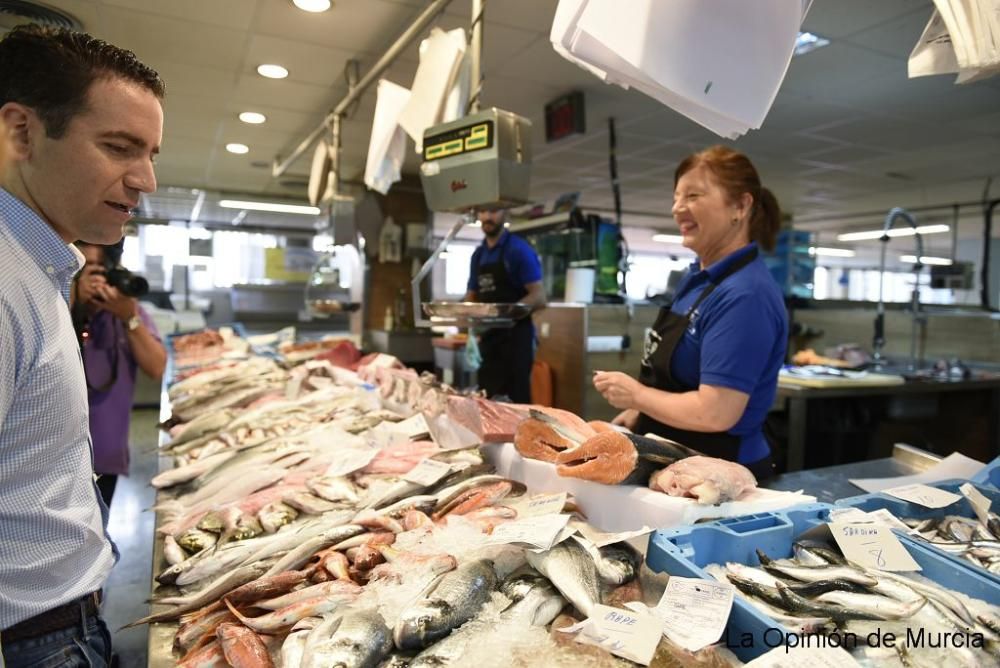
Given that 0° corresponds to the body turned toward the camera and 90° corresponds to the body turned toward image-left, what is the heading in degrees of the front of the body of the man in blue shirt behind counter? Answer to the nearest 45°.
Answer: approximately 45°

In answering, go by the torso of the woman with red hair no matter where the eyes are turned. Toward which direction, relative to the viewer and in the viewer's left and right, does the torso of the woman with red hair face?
facing to the left of the viewer

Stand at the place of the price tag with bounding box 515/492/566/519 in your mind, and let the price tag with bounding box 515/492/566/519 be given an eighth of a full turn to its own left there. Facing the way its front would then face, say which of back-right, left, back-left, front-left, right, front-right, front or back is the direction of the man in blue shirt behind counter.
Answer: back-left

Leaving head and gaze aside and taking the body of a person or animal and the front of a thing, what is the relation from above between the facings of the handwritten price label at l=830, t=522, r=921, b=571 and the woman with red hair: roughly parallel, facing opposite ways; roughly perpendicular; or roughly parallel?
roughly perpendicular

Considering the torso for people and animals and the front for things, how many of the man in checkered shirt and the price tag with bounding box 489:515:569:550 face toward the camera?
1

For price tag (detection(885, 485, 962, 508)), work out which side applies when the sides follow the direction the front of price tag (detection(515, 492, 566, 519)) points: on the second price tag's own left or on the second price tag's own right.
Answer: on the second price tag's own left

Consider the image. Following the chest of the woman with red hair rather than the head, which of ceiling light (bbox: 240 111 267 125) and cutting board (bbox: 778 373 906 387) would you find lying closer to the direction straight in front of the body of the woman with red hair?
the ceiling light

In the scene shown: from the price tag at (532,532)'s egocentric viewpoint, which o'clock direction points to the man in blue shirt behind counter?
The man in blue shirt behind counter is roughly at 6 o'clock from the price tag.

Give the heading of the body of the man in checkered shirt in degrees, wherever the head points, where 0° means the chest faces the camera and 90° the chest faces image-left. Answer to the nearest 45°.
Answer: approximately 270°
